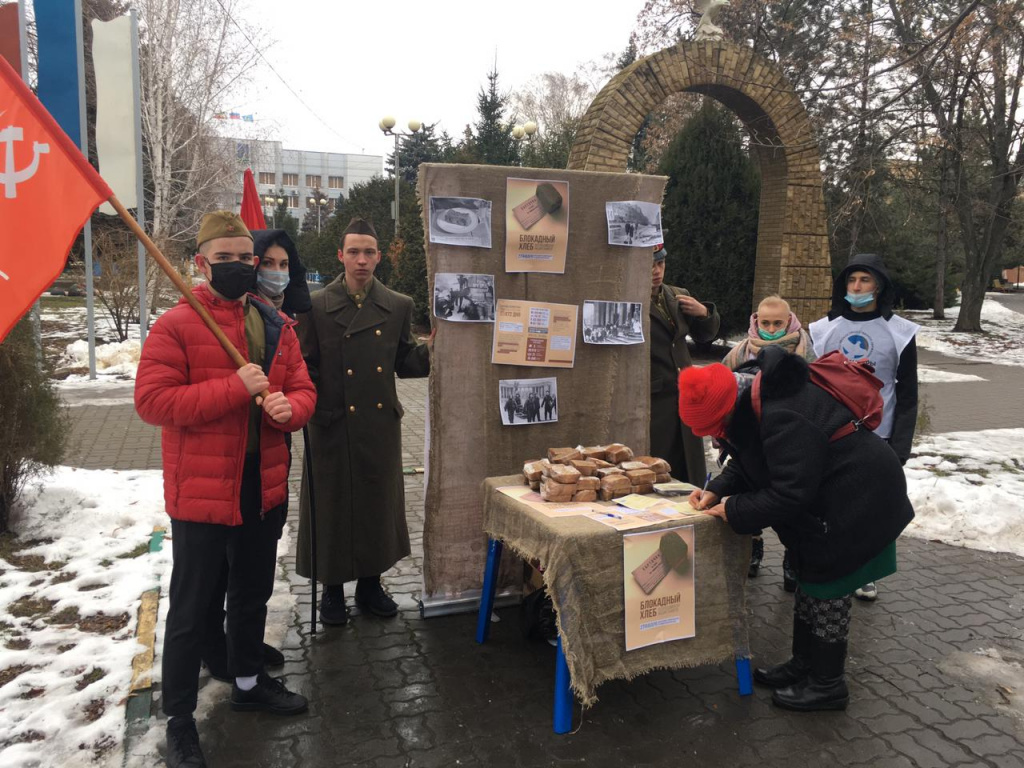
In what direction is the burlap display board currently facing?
toward the camera

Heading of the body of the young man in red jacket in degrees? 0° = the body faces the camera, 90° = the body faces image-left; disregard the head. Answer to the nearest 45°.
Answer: approximately 315°

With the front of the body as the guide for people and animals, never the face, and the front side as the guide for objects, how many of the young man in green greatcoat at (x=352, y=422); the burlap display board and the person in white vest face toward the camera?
3

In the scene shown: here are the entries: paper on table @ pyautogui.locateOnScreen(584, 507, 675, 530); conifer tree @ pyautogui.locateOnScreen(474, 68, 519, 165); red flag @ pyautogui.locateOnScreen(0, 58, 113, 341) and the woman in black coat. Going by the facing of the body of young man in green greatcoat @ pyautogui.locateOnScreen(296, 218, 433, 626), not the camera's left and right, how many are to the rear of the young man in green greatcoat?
1

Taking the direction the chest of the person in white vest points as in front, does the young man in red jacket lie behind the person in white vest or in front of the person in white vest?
in front

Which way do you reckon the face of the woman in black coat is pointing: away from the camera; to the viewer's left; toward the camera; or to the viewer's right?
to the viewer's left

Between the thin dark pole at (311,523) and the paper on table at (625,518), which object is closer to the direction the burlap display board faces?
the paper on table

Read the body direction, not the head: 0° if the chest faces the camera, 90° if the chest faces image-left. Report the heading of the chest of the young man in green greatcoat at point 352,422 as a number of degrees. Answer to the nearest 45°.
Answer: approximately 0°

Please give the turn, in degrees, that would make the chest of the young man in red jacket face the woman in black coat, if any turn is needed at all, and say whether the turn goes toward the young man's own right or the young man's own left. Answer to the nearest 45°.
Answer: approximately 45° to the young man's own left

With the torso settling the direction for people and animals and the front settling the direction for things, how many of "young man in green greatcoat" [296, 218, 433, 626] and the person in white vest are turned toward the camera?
2

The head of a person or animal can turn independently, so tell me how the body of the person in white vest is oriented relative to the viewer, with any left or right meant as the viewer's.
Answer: facing the viewer
